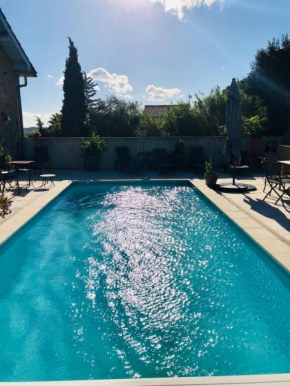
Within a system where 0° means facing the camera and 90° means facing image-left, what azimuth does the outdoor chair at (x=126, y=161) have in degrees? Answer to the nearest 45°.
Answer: approximately 315°

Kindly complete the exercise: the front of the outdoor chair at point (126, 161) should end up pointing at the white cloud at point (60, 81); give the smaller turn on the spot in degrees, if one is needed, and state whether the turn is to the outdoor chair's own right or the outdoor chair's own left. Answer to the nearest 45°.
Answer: approximately 135° to the outdoor chair's own left

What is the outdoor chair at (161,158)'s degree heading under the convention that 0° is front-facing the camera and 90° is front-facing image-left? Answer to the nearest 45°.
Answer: approximately 315°

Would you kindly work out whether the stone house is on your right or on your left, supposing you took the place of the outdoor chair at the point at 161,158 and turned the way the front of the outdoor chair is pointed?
on your right

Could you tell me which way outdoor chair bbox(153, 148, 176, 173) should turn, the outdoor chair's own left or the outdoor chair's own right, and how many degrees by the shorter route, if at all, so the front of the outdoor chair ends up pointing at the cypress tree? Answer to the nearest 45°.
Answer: approximately 180°

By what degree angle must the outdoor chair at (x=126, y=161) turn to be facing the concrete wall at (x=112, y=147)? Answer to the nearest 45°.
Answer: approximately 180°

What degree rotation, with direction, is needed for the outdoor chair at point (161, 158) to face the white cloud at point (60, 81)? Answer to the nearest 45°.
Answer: approximately 180°

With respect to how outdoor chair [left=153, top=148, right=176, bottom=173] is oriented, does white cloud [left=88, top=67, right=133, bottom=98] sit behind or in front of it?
behind
